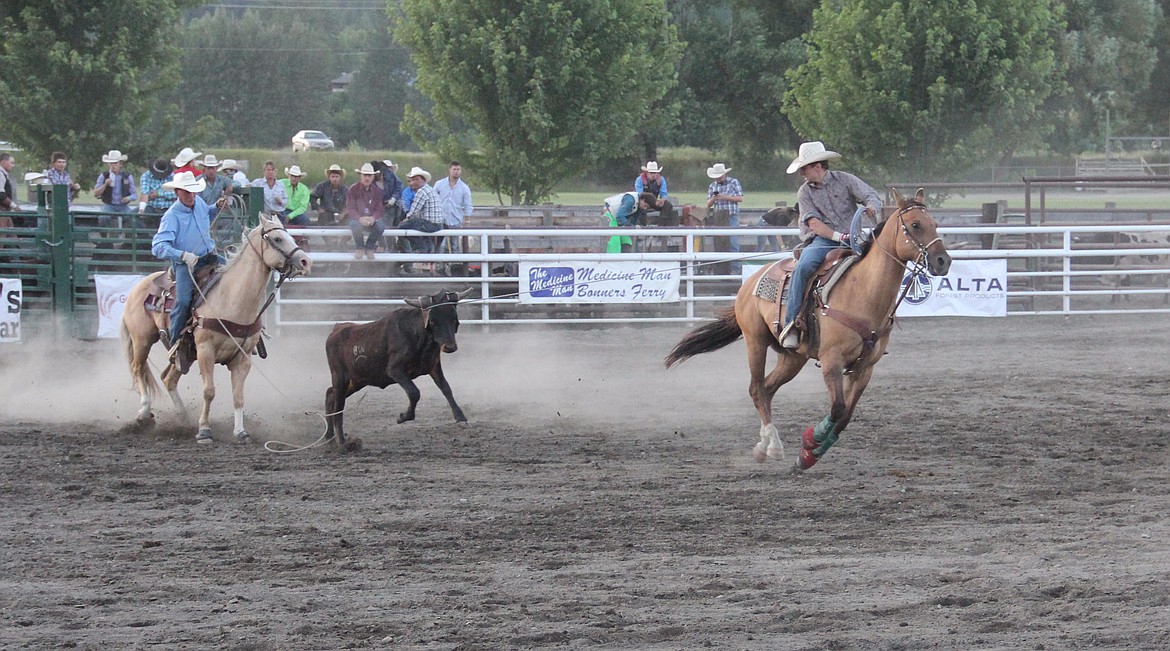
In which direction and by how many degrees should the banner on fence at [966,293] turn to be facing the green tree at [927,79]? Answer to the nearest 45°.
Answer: approximately 180°

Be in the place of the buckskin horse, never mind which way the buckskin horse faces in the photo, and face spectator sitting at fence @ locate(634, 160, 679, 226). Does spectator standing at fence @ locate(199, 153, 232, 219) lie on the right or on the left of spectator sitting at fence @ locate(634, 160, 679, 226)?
left

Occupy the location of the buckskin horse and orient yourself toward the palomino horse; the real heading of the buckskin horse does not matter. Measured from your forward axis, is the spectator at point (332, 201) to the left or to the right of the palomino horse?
right

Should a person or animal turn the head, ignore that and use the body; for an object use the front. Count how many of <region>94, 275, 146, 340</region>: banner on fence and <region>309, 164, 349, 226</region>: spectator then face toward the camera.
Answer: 2

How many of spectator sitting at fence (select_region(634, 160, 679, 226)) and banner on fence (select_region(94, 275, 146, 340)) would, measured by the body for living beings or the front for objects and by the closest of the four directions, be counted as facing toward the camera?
2

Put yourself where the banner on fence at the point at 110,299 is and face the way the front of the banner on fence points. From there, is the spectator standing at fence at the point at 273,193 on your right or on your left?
on your left

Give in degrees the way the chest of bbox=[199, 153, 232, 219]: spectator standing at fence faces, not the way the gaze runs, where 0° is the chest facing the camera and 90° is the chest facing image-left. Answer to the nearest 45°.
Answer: approximately 0°

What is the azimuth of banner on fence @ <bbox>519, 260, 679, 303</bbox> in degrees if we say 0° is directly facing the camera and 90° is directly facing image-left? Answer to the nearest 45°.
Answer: approximately 0°
